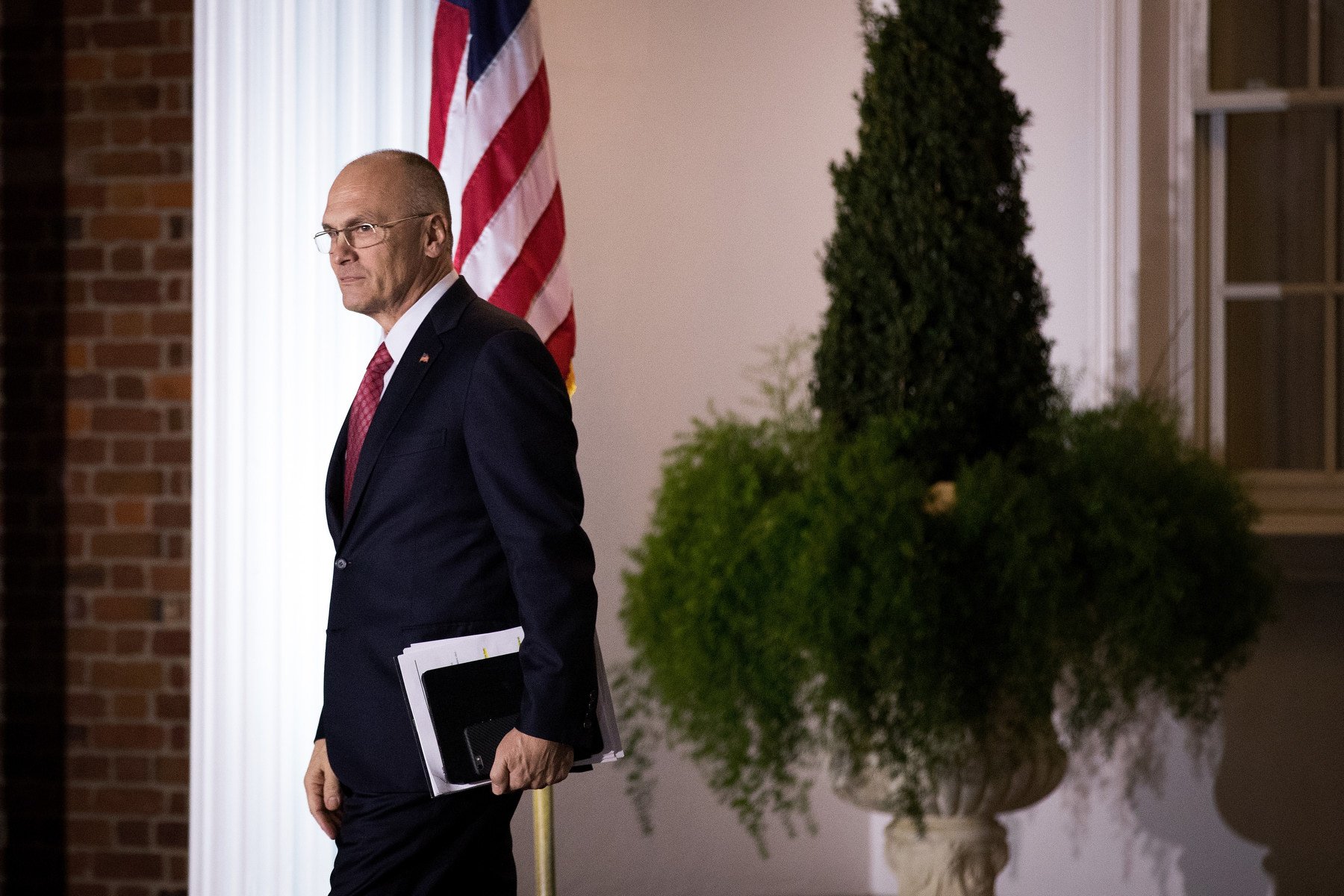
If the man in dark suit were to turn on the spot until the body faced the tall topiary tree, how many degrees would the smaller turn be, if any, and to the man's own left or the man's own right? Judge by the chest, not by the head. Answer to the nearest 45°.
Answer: approximately 135° to the man's own left

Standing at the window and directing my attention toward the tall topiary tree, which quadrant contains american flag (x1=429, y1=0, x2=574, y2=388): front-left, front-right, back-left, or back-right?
front-right

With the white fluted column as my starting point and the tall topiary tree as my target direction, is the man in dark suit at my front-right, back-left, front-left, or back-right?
front-right

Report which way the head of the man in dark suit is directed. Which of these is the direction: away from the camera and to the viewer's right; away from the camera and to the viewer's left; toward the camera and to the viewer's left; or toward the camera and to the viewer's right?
toward the camera and to the viewer's left

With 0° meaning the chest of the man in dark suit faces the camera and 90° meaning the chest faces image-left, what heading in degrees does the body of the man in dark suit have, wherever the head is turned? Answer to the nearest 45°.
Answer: approximately 45°

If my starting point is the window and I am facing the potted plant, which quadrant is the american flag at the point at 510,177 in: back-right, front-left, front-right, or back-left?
front-right

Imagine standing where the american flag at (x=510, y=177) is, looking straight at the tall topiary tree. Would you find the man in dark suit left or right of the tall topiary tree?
right

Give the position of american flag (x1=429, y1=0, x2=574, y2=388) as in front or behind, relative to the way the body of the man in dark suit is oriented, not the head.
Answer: behind
